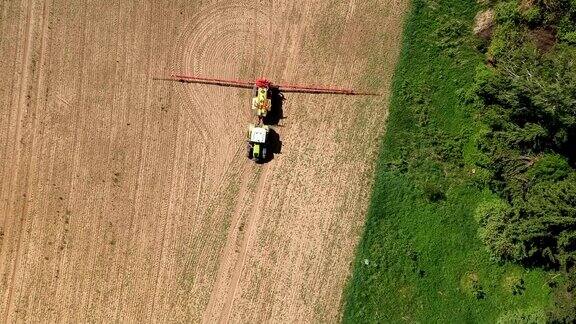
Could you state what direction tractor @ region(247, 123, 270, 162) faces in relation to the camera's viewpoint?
facing the viewer
